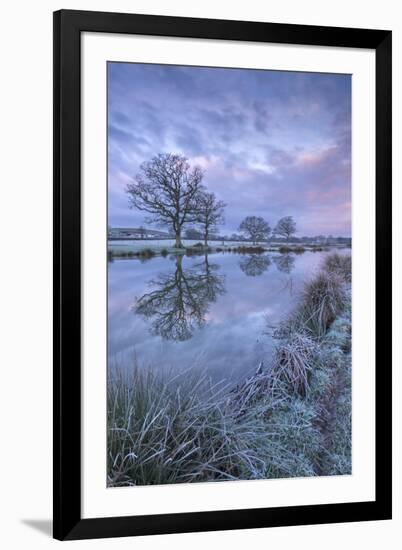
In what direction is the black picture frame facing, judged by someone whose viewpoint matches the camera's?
facing the viewer and to the right of the viewer
